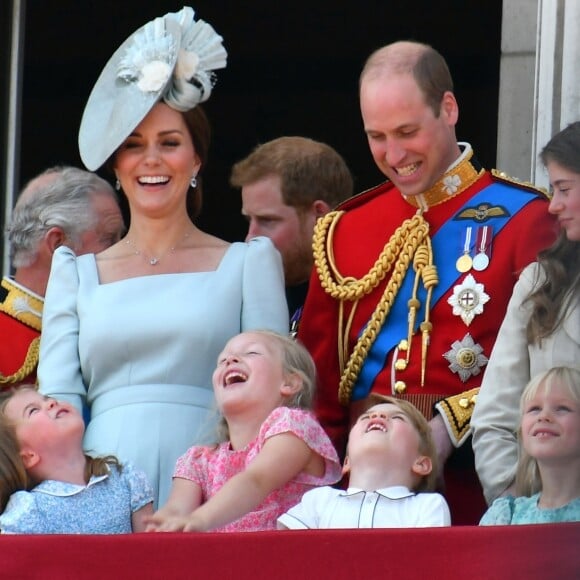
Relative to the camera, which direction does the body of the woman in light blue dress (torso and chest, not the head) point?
toward the camera

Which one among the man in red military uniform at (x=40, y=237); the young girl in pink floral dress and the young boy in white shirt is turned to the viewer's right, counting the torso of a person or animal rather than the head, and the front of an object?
the man in red military uniform

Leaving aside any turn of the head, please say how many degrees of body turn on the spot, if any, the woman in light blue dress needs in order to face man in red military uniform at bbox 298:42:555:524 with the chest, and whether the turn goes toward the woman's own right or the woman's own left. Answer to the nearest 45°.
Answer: approximately 90° to the woman's own left

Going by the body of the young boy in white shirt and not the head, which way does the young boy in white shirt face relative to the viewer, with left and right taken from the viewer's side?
facing the viewer

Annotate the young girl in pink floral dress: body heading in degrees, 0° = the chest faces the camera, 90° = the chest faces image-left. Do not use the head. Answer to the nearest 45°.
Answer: approximately 45°

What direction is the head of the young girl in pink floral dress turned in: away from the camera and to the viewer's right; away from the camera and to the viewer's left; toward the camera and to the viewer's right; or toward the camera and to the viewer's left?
toward the camera and to the viewer's left

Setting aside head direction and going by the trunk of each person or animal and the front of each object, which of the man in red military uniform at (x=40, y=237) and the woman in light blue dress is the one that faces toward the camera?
the woman in light blue dress

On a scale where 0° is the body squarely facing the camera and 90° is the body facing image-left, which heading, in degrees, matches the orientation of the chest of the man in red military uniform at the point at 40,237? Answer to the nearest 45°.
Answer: approximately 270°

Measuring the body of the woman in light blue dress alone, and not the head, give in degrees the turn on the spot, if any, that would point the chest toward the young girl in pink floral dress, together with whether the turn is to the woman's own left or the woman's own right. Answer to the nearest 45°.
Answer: approximately 45° to the woman's own left

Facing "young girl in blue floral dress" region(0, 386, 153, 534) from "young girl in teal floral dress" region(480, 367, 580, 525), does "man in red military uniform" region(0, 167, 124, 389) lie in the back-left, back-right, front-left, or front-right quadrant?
front-right

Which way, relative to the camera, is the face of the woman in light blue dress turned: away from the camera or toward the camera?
toward the camera
